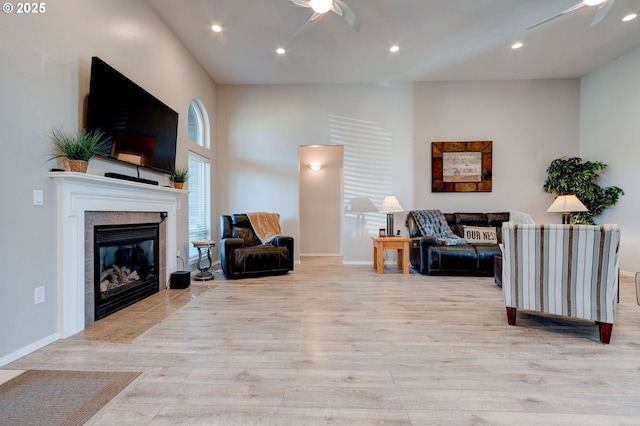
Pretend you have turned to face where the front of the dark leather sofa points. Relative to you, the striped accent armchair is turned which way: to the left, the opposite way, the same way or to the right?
the opposite way

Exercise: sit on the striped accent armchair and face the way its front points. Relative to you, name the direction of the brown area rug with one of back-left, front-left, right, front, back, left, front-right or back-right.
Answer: back-left

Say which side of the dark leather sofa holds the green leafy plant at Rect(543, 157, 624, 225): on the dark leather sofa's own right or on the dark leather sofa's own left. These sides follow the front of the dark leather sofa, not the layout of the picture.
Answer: on the dark leather sofa's own left

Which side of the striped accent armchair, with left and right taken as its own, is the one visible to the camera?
back

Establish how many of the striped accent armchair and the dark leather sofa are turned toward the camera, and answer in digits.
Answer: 1

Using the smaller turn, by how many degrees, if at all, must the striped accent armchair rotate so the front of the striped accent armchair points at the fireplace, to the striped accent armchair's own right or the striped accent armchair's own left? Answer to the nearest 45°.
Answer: approximately 135° to the striped accent armchair's own left

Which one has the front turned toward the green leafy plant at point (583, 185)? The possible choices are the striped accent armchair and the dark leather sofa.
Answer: the striped accent armchair

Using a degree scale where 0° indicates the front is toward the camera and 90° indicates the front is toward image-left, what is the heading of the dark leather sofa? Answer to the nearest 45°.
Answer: approximately 0°

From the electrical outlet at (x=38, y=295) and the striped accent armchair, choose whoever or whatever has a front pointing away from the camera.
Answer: the striped accent armchair

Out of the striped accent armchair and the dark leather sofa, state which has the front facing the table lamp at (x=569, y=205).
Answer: the striped accent armchair
